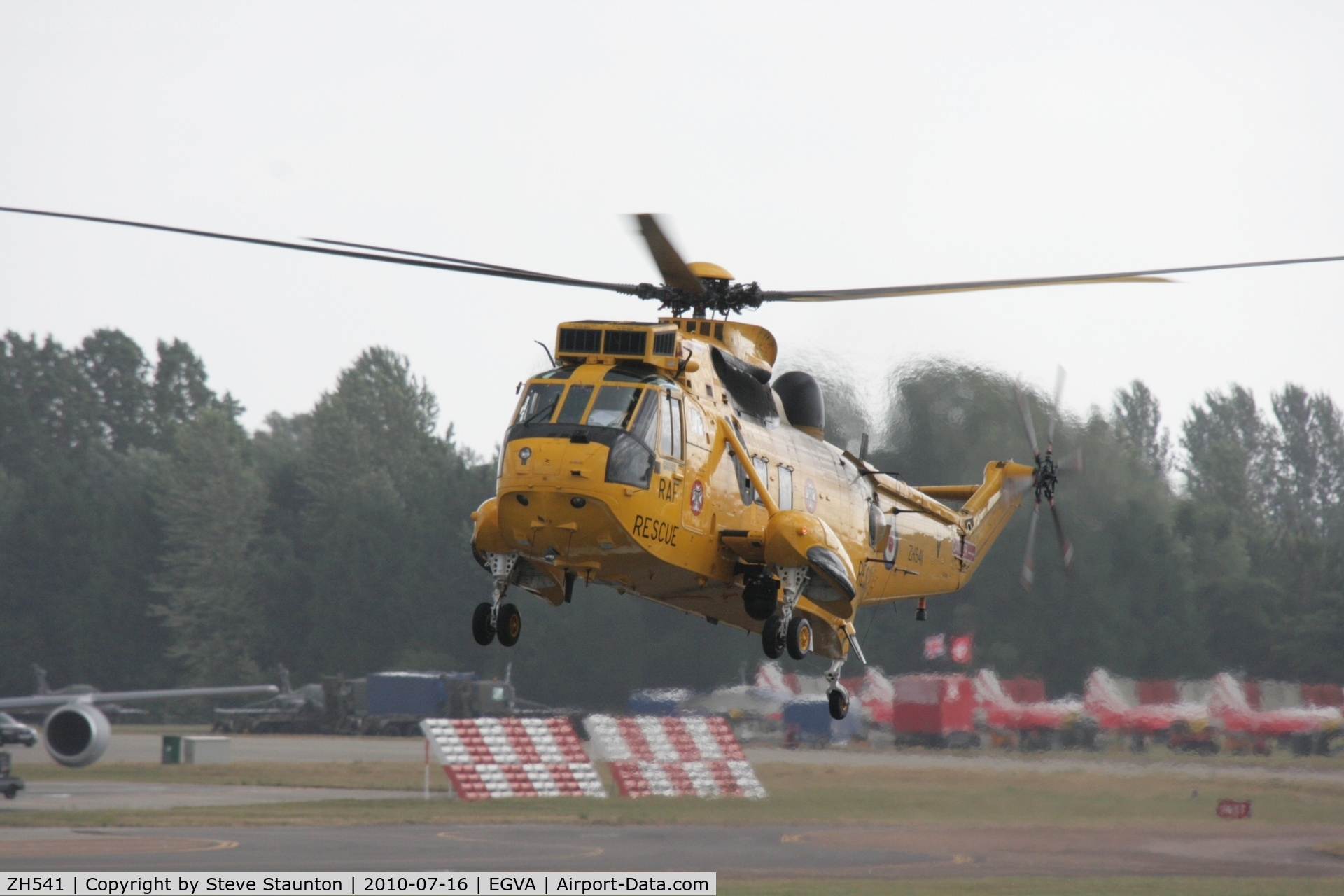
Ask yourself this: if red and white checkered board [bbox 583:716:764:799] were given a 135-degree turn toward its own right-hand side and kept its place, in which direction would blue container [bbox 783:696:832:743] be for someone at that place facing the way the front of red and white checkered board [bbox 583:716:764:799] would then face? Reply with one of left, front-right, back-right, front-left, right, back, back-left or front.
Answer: right

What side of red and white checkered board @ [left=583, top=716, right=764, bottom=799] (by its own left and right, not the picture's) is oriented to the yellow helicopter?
front

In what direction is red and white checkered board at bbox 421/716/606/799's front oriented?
toward the camera

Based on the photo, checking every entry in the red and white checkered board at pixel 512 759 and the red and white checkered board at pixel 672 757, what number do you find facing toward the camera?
2

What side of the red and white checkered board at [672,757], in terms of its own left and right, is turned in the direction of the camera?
front

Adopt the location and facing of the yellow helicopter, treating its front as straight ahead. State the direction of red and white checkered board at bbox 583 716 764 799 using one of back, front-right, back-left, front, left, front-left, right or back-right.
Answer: back-right

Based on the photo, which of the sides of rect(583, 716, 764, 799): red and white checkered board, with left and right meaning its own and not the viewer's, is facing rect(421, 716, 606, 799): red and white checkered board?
right

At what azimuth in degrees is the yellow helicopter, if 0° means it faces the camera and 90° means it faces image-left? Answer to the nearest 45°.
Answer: approximately 45°

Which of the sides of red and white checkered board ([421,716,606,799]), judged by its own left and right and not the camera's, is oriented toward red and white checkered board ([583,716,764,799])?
left

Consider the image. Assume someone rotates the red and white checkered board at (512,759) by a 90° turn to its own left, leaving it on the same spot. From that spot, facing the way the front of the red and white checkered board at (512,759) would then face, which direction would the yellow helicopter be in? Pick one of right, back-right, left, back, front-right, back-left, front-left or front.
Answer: right
